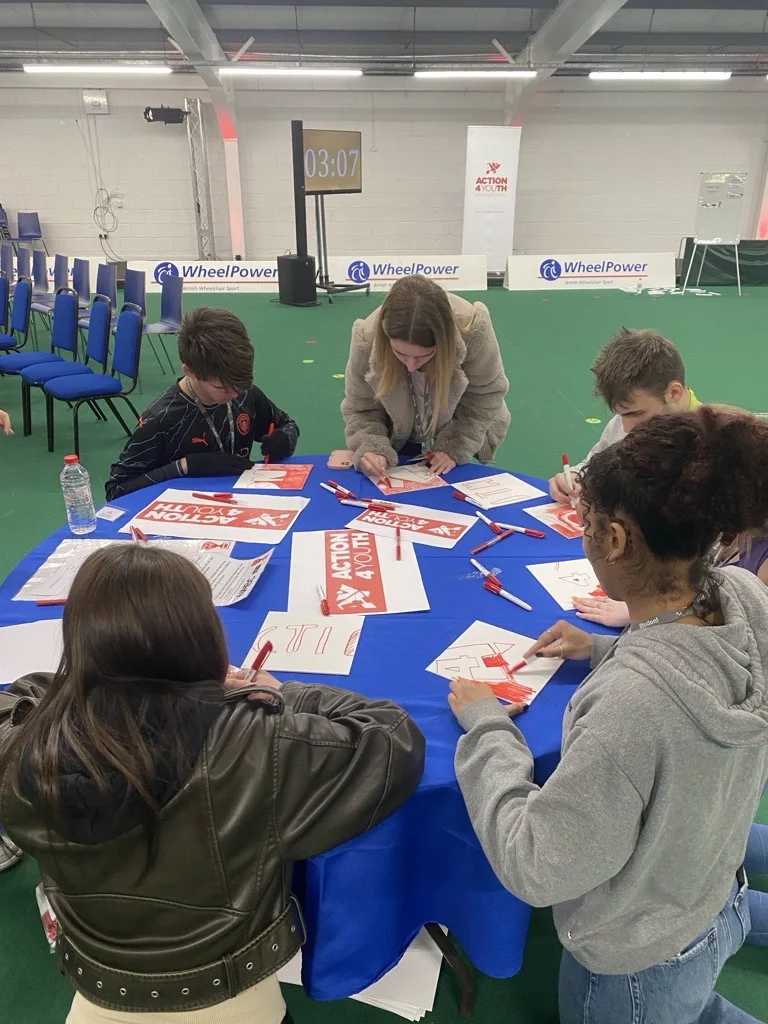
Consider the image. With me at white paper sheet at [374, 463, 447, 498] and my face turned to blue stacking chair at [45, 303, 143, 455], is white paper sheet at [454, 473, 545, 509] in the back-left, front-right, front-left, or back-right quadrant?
back-right

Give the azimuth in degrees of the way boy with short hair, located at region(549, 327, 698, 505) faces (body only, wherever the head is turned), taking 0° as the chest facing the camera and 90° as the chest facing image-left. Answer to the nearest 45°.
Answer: approximately 45°

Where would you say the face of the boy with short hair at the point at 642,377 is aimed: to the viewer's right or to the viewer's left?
to the viewer's left

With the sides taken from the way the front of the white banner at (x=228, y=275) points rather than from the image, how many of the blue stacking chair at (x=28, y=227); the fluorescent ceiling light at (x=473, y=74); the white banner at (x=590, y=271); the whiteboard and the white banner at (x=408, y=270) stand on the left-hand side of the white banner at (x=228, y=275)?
4

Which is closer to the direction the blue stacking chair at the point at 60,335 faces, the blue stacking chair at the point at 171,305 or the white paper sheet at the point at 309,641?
the white paper sheet

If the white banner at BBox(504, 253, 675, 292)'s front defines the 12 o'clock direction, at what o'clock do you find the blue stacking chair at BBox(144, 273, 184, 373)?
The blue stacking chair is roughly at 1 o'clock from the white banner.

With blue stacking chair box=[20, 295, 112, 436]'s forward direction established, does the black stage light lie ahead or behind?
behind
